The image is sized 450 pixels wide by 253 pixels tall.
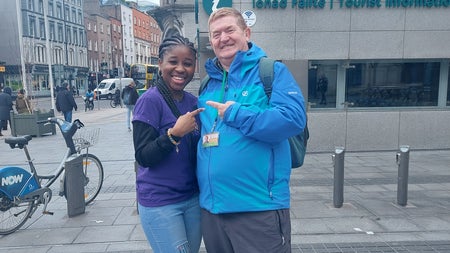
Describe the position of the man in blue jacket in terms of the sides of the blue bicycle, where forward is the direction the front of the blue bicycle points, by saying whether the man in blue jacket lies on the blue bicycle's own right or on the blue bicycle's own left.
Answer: on the blue bicycle's own right

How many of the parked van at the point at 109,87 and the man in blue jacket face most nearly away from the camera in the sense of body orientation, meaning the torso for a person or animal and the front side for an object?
0

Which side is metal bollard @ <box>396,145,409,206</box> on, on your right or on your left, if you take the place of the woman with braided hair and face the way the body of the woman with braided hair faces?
on your left

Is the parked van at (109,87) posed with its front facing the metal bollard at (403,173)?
no

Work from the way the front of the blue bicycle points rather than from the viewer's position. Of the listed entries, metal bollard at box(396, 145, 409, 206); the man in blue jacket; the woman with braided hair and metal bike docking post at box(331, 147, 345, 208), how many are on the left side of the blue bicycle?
0

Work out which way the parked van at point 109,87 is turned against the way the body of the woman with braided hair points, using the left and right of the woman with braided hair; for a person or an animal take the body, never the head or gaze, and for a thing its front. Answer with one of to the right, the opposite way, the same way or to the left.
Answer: to the right

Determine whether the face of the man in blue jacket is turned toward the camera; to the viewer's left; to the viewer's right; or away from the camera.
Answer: toward the camera

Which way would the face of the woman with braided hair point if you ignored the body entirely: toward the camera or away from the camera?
toward the camera

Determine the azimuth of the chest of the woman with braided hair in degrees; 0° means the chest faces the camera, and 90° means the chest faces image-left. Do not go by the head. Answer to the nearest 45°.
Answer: approximately 315°

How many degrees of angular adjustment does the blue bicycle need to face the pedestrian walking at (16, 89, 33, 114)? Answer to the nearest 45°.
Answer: approximately 45° to its left

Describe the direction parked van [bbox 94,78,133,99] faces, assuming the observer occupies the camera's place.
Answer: facing the viewer and to the left of the viewer

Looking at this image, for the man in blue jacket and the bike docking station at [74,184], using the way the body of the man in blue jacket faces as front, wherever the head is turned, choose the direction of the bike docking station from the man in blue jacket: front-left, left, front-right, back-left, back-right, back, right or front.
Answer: right

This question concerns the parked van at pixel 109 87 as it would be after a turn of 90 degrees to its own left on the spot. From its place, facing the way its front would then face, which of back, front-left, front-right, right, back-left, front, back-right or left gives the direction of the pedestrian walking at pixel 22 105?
front-right

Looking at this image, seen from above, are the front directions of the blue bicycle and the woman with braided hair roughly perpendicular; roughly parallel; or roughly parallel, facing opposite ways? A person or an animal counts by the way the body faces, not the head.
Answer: roughly perpendicular

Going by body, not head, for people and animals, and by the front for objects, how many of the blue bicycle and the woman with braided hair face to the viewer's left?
0

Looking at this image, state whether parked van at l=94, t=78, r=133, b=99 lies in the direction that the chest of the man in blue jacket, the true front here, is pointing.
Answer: no
